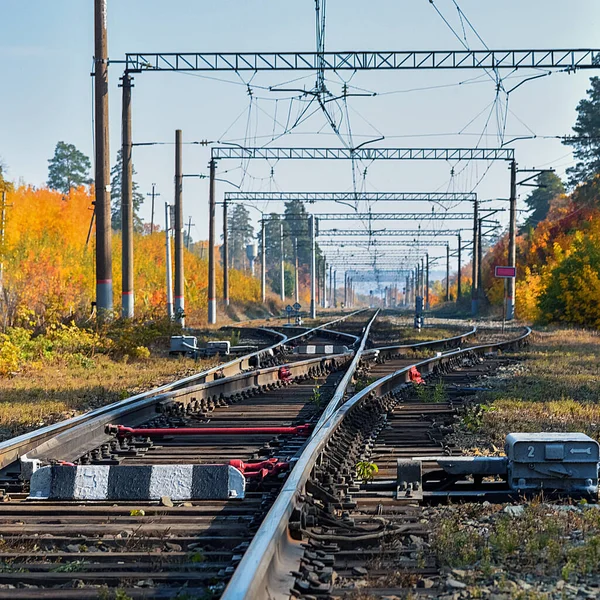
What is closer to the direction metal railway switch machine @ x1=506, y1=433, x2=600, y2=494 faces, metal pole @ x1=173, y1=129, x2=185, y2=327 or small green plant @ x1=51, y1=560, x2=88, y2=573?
the small green plant

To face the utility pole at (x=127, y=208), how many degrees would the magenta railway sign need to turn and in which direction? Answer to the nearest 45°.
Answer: approximately 45° to its right

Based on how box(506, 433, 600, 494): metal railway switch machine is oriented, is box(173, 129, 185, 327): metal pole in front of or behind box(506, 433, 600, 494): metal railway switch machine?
behind

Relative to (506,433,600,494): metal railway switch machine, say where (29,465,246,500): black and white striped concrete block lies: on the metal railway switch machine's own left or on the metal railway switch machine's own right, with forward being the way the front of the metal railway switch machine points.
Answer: on the metal railway switch machine's own right

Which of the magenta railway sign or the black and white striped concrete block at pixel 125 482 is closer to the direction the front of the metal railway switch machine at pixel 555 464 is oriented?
the black and white striped concrete block

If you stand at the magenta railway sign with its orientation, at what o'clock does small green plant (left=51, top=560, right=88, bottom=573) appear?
The small green plant is roughly at 12 o'clock from the magenta railway sign.

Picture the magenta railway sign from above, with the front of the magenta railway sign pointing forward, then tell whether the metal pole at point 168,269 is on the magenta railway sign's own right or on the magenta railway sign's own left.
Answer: on the magenta railway sign's own right

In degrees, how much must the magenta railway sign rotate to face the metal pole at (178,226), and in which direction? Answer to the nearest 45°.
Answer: approximately 90° to its right

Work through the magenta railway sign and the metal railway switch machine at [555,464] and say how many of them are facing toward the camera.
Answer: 2

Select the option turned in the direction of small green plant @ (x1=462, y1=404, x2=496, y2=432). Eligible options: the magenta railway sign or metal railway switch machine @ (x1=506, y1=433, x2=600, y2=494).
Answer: the magenta railway sign

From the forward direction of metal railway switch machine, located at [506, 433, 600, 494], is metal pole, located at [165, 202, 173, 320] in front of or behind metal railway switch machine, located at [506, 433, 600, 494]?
behind

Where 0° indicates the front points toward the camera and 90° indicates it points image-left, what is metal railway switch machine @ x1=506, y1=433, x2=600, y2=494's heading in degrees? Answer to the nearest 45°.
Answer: approximately 0°

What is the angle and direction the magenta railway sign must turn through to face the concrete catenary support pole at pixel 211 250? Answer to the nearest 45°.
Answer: approximately 135° to its right
